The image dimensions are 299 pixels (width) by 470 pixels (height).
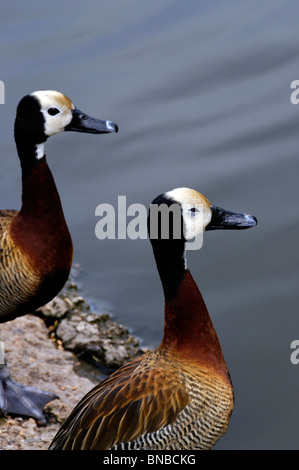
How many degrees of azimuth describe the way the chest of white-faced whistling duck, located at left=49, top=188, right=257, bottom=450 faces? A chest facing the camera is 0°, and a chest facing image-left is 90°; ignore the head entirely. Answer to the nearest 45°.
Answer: approximately 270°

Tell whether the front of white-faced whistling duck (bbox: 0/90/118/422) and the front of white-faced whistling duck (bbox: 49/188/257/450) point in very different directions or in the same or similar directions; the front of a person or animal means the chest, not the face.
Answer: same or similar directions

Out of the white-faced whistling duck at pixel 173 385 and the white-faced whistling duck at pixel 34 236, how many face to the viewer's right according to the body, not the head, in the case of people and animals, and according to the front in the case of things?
2

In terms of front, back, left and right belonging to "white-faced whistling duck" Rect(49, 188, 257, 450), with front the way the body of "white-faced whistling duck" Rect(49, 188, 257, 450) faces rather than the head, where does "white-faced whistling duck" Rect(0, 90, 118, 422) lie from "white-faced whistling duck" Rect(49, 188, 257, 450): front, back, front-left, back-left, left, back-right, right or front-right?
back-left

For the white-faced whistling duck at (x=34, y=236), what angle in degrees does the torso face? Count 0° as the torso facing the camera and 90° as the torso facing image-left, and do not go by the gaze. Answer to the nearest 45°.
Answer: approximately 270°

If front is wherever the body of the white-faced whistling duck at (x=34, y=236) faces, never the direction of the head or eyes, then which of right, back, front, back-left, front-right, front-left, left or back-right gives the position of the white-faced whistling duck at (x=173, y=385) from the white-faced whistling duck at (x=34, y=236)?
front-right
